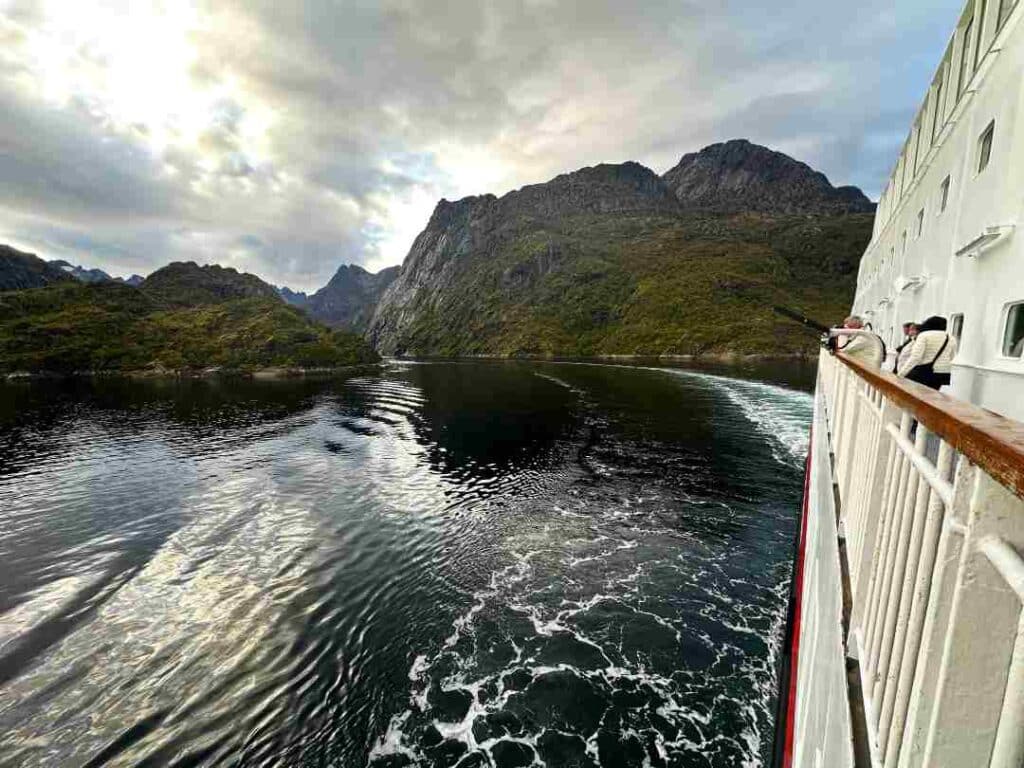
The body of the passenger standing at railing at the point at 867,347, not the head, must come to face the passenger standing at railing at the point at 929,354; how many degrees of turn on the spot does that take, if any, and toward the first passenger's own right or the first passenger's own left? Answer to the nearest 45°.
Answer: approximately 90° to the first passenger's own left

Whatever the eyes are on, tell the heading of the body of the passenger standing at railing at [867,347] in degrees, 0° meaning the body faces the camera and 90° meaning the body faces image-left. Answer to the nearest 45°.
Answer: approximately 90°
